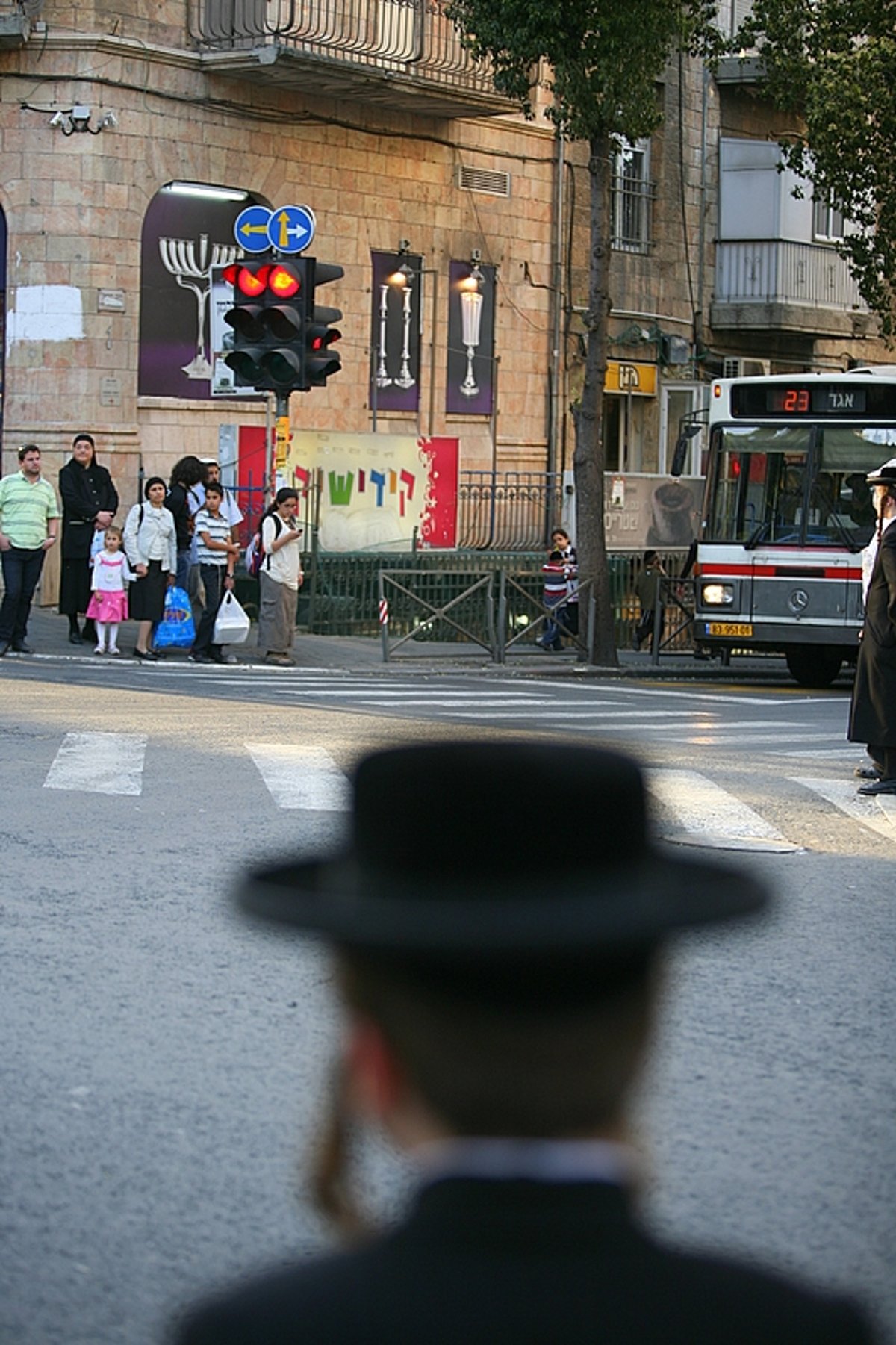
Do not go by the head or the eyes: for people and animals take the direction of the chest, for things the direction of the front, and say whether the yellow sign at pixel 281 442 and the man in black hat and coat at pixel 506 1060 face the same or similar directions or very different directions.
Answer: very different directions

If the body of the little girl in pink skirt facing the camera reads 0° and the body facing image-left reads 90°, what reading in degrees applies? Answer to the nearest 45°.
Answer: approximately 0°

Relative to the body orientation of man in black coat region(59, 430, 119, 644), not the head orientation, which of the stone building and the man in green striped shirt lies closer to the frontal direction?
the man in green striped shirt

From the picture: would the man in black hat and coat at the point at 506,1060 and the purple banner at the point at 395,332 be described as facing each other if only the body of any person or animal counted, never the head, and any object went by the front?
yes

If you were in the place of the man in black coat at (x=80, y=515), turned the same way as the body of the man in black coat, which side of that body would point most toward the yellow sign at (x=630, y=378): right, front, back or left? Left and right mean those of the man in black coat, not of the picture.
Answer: left

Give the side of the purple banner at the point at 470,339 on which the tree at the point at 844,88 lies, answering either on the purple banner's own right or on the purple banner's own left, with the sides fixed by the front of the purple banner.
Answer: on the purple banner's own left

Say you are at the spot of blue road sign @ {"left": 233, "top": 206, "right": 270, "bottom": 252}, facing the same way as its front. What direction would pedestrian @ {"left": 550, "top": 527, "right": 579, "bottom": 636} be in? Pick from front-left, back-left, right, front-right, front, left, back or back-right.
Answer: back-left

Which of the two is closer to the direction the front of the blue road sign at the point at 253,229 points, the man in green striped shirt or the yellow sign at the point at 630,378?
the man in green striped shirt

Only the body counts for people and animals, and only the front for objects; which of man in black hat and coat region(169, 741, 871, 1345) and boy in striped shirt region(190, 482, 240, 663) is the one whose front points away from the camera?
the man in black hat and coat

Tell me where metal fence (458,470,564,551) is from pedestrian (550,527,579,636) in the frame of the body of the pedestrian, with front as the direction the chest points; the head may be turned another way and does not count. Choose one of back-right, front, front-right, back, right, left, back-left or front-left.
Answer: back-right
